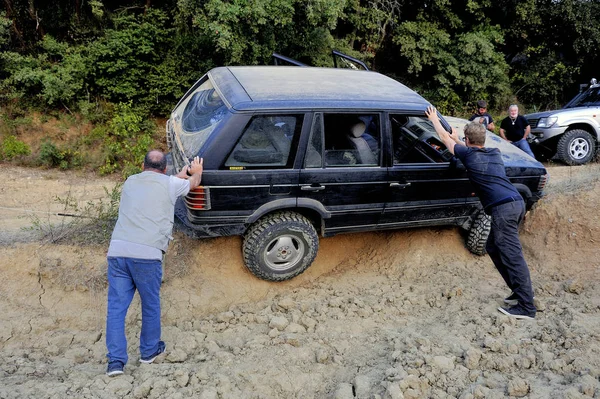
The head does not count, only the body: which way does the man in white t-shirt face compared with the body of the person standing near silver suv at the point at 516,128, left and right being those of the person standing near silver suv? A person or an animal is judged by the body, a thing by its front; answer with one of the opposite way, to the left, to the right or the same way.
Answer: the opposite way

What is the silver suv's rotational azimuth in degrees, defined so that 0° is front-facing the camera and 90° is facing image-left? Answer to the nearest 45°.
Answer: approximately 45°

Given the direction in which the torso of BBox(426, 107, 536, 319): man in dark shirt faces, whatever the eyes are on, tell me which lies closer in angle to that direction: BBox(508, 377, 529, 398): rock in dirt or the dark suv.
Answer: the dark suv

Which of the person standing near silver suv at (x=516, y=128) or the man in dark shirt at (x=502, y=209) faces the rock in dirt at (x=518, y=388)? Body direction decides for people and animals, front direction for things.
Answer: the person standing near silver suv

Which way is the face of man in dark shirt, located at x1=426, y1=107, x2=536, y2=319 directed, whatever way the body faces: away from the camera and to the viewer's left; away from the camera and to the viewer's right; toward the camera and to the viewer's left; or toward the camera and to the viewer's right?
away from the camera and to the viewer's left

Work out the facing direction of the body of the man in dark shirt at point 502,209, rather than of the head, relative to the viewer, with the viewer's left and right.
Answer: facing away from the viewer and to the left of the viewer

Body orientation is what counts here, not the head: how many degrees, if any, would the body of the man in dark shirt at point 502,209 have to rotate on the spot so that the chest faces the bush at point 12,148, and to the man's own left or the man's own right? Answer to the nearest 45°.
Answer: approximately 45° to the man's own left

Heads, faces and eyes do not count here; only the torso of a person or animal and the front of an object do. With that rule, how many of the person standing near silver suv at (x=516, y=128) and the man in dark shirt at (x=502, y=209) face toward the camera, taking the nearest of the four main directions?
1

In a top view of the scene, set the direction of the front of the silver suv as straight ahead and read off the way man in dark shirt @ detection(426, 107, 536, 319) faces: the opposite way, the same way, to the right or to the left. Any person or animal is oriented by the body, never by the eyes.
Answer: to the right

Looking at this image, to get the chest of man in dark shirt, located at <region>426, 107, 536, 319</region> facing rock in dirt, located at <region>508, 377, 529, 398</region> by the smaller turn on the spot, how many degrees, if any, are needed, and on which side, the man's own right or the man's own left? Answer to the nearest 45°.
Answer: approximately 135° to the man's own left

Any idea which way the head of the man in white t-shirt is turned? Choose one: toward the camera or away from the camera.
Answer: away from the camera

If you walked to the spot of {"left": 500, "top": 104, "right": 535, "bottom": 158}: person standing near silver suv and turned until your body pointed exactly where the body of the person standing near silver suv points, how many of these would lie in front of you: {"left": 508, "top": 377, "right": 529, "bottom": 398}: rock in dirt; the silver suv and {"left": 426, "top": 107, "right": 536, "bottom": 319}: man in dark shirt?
2

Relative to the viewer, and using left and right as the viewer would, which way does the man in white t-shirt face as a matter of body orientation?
facing away from the viewer and to the right of the viewer
